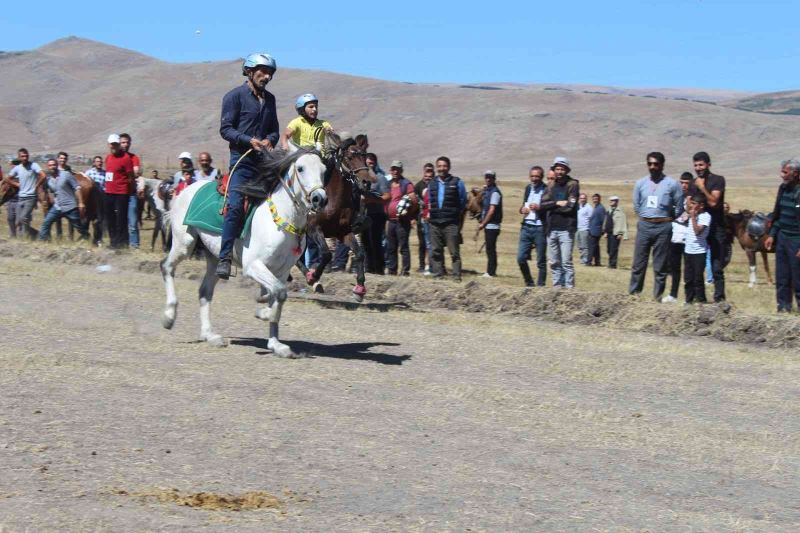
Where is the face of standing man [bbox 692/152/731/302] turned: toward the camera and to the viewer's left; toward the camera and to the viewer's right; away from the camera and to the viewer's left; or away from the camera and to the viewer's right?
toward the camera and to the viewer's left

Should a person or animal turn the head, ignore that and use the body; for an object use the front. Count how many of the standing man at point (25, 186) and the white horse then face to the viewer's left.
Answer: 0

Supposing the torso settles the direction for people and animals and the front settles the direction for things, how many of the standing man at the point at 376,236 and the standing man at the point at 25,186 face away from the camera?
0

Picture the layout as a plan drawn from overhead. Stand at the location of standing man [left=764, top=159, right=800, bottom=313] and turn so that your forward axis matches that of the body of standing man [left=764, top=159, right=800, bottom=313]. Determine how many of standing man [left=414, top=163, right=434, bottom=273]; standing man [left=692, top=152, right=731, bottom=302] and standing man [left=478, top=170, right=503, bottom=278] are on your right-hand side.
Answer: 3

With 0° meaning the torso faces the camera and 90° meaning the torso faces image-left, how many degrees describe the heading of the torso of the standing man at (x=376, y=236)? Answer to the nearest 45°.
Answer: approximately 45°

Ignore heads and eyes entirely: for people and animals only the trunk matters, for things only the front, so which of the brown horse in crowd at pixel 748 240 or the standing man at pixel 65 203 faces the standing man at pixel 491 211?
the brown horse in crowd

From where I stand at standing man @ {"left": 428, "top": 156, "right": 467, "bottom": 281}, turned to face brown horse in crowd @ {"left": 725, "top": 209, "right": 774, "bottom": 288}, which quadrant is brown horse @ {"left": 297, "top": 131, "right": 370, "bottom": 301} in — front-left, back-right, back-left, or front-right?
back-right

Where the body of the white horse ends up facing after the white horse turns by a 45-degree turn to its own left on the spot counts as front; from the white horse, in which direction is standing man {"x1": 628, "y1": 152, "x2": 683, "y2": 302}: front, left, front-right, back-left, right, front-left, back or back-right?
front-left

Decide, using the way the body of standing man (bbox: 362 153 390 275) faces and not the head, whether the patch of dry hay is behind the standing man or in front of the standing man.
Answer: in front
